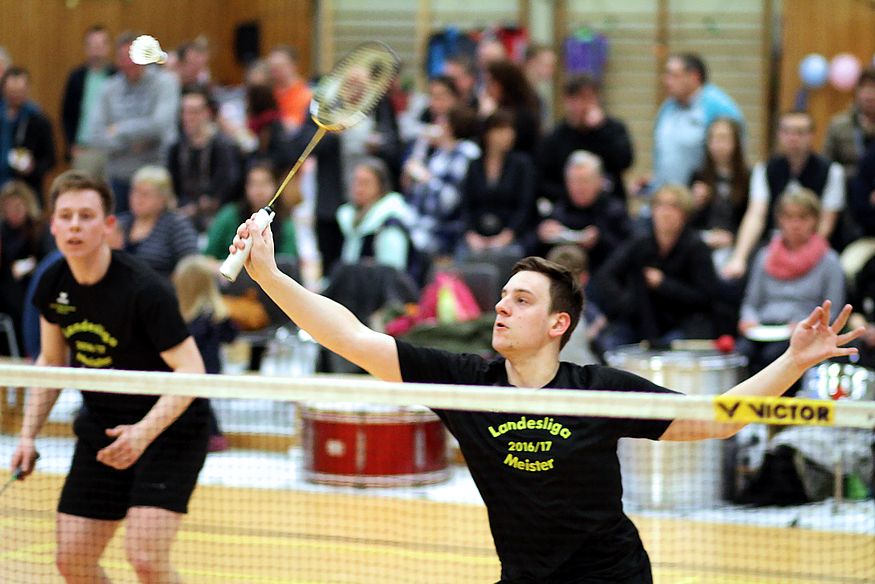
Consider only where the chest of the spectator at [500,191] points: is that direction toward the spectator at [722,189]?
no

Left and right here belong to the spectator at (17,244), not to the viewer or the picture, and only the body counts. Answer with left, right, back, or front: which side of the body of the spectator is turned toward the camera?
front

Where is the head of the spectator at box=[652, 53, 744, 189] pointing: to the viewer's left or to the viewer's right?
to the viewer's left

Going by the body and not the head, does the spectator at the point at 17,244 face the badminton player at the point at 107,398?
yes

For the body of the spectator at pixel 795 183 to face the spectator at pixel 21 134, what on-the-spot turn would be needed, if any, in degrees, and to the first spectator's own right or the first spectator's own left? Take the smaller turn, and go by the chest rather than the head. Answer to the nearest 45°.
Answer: approximately 90° to the first spectator's own right

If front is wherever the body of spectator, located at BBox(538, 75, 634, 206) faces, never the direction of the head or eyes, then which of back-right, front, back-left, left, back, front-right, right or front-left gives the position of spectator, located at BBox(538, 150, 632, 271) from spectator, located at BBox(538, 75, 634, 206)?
front

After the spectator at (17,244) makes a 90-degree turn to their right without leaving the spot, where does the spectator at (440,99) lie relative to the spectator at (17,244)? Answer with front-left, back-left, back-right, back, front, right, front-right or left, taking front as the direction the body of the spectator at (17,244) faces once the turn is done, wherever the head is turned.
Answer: back

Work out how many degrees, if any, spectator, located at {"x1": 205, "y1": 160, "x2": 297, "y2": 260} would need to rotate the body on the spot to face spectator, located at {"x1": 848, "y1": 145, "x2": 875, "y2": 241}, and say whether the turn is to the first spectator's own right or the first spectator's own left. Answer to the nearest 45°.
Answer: approximately 45° to the first spectator's own left

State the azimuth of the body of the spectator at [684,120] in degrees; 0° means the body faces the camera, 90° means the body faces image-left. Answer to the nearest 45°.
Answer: approximately 45°

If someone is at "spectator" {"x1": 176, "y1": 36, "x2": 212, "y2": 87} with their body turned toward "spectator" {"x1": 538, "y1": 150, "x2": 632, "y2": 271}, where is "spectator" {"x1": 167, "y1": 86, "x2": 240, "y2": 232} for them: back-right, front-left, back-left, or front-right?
front-right

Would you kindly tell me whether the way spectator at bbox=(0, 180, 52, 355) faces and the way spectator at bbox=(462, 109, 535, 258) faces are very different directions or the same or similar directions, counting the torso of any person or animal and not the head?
same or similar directions

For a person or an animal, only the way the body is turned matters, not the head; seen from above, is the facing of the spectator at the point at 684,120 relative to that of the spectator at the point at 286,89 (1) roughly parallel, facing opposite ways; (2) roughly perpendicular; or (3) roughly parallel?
roughly parallel

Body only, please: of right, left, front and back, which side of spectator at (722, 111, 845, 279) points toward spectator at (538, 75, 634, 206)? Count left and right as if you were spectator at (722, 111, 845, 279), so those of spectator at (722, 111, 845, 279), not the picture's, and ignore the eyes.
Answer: right

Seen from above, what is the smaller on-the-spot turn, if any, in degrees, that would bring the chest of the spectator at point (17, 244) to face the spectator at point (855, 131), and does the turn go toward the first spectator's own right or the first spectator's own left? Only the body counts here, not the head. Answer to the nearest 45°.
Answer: approximately 90° to the first spectator's own left

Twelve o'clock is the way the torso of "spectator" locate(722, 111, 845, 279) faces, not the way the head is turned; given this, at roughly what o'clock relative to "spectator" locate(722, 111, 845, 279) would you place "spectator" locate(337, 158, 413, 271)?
"spectator" locate(337, 158, 413, 271) is roughly at 3 o'clock from "spectator" locate(722, 111, 845, 279).

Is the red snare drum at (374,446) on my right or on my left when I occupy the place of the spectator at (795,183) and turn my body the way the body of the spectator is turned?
on my right

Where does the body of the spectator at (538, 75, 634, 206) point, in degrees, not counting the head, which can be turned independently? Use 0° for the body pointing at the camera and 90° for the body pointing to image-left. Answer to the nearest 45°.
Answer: approximately 0°

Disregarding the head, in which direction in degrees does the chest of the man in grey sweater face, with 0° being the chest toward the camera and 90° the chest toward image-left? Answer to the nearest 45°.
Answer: approximately 0°

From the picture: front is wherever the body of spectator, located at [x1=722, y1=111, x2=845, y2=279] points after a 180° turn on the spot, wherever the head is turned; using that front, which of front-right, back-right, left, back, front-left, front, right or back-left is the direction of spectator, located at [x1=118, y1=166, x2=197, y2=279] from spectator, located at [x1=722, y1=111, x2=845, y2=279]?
left

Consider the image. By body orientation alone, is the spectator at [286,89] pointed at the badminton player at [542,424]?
no

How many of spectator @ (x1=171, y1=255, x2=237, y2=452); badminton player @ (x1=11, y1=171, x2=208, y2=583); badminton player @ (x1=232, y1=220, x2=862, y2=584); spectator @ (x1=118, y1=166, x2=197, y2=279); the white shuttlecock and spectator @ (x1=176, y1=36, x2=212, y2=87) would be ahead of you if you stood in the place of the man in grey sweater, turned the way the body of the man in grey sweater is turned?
5

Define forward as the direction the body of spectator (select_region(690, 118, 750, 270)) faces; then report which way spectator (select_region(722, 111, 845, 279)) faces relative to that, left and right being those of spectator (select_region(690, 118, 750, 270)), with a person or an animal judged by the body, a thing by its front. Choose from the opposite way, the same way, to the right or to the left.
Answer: the same way

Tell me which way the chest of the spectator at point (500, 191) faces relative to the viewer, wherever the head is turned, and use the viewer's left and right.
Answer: facing the viewer
